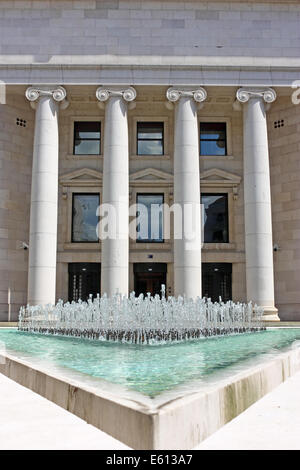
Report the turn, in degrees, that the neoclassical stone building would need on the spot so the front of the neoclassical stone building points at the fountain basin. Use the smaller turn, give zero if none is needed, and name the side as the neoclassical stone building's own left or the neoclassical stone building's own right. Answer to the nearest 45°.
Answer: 0° — it already faces it

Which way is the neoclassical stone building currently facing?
toward the camera
